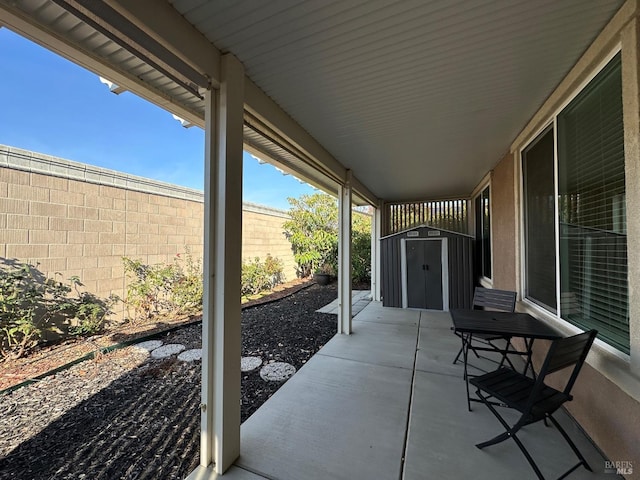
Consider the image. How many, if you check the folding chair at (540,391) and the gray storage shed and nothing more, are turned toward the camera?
1

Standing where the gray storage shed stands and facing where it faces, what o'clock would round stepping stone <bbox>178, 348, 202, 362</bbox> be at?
The round stepping stone is roughly at 1 o'clock from the gray storage shed.

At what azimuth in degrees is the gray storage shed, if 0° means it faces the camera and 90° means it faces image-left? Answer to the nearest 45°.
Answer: approximately 0°

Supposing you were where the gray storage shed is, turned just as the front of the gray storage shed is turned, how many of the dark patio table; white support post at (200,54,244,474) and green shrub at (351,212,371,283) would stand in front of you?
2

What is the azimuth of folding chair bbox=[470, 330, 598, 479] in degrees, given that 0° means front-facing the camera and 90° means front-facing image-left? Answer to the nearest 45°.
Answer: approximately 135°

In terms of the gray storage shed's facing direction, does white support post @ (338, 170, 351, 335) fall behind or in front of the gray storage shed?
in front

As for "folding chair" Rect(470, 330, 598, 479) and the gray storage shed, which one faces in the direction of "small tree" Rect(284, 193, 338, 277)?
the folding chair

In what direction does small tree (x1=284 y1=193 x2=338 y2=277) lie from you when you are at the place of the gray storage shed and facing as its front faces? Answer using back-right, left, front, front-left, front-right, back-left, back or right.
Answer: back-right

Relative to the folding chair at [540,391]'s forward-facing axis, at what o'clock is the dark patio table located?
The dark patio table is roughly at 1 o'clock from the folding chair.

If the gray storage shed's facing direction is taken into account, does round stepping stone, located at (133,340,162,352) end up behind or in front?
in front
